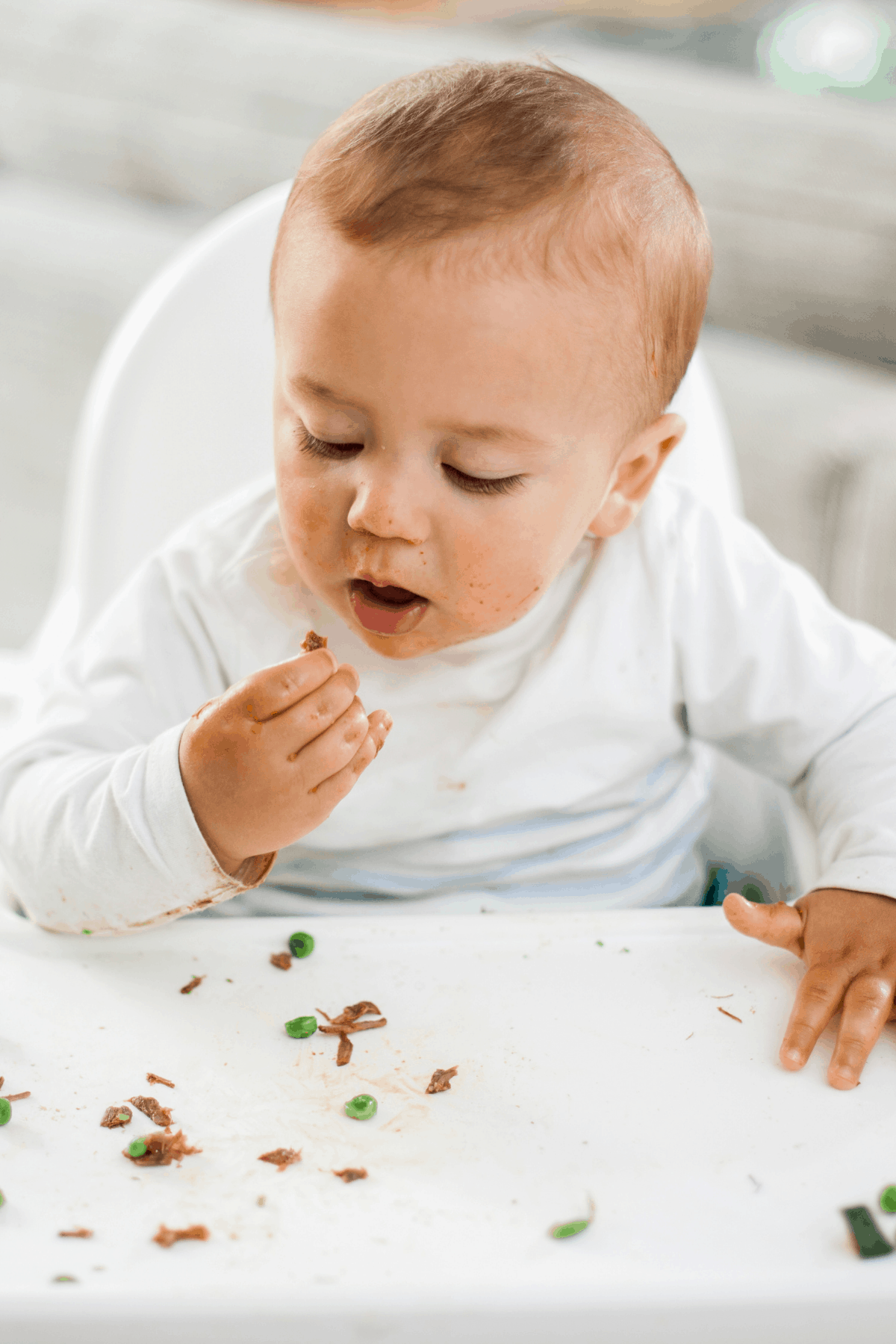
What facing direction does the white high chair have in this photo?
toward the camera

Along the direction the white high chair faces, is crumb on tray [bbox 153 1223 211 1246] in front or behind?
in front

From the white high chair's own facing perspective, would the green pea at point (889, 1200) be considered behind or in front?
in front

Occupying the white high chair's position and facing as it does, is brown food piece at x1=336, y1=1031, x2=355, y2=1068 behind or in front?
in front

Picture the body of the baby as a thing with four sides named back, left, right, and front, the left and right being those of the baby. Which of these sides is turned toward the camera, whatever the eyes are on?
front
